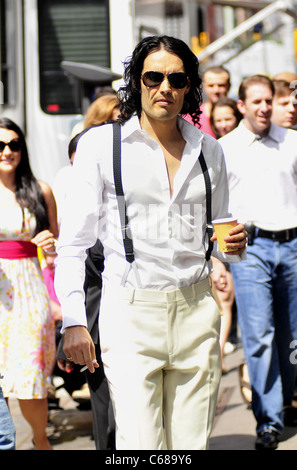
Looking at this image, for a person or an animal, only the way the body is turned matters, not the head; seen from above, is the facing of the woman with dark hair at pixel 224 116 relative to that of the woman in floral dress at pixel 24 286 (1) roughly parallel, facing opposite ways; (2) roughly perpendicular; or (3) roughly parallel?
roughly parallel

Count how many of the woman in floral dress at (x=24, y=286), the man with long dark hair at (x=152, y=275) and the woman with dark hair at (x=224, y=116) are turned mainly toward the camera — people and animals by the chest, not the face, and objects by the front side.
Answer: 3

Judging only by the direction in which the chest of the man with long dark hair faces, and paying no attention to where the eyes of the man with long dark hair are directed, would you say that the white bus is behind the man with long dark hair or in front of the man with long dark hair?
behind

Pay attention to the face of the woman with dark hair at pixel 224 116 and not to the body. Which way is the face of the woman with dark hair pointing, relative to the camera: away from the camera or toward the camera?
toward the camera

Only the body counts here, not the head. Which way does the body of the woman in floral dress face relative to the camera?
toward the camera

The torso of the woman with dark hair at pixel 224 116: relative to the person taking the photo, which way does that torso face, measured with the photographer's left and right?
facing the viewer

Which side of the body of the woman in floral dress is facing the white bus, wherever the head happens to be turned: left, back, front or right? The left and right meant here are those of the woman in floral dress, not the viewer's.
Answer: back

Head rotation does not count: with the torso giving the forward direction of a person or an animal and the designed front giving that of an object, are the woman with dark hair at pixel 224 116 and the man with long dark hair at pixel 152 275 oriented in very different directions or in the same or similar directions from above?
same or similar directions

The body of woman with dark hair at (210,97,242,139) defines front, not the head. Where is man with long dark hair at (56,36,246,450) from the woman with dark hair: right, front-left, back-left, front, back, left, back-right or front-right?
front
